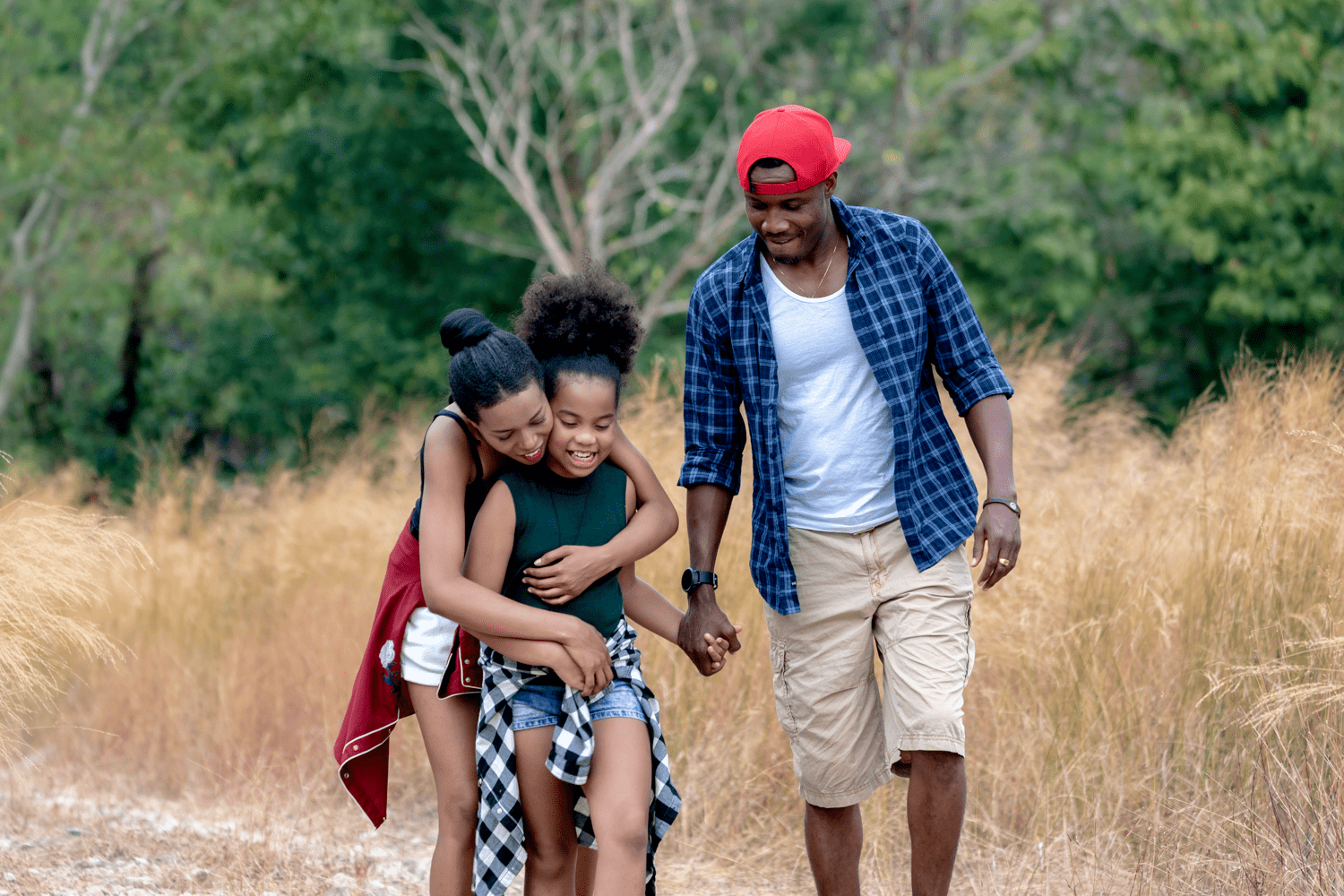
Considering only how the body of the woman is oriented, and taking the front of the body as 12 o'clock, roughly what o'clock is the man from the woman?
The man is roughly at 10 o'clock from the woman.

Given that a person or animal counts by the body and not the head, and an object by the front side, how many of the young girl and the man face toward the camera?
2

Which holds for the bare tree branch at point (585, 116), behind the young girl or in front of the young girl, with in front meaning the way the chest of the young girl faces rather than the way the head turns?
behind

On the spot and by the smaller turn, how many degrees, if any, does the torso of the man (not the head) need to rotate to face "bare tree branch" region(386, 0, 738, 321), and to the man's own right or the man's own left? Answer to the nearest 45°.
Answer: approximately 180°

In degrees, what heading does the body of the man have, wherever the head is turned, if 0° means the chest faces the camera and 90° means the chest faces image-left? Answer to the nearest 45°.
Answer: approximately 0°

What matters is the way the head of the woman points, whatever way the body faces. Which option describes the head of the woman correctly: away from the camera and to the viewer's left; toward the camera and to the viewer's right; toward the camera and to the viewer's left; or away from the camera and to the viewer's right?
toward the camera and to the viewer's right

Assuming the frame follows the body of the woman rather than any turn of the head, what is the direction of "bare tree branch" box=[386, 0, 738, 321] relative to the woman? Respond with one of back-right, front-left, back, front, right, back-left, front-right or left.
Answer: back-left

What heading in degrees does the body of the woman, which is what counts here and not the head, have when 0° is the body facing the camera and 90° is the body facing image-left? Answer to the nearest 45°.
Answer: approximately 315°
